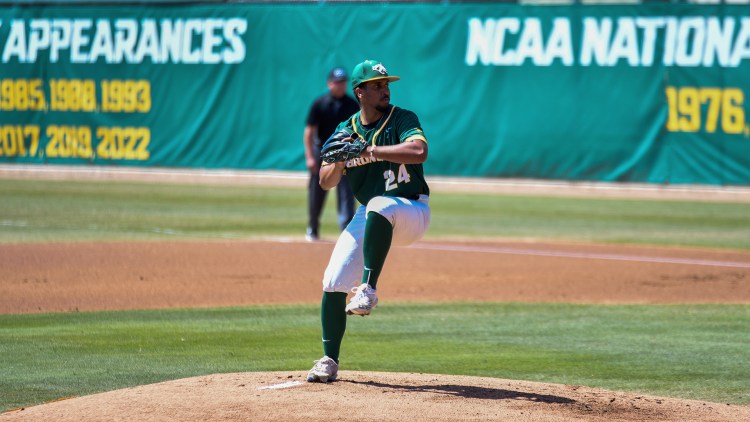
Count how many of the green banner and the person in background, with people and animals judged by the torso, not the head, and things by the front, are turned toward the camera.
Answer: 2

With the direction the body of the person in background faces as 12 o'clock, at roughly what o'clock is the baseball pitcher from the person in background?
The baseball pitcher is roughly at 12 o'clock from the person in background.

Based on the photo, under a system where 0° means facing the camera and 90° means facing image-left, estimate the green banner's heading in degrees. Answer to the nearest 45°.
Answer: approximately 0°

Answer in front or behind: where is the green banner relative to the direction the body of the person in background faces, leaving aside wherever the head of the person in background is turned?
behind

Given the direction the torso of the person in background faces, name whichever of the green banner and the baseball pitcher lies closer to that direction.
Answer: the baseball pitcher

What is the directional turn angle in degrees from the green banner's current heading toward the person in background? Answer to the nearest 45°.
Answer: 0° — it already faces them

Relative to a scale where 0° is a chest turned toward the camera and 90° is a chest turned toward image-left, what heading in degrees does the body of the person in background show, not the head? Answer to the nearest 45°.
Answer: approximately 0°

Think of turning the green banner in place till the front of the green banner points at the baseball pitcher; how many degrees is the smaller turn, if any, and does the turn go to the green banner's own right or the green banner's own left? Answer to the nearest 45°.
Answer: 0° — it already faces them
